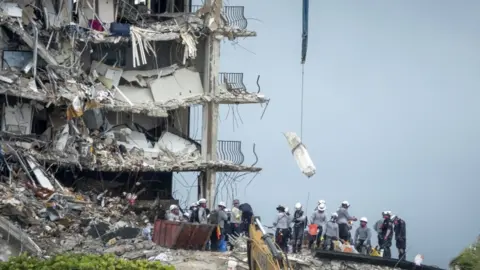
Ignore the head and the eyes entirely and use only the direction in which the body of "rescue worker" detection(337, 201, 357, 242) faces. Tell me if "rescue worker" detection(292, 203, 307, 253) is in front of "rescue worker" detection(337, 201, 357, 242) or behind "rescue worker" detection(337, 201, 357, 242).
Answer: behind

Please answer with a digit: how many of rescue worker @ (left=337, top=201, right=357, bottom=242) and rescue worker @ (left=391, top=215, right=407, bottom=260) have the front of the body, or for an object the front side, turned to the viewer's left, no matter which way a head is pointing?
1

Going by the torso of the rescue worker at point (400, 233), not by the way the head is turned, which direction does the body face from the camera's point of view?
to the viewer's left

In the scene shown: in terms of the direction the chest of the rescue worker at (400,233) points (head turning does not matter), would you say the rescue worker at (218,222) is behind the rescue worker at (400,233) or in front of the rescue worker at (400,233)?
in front

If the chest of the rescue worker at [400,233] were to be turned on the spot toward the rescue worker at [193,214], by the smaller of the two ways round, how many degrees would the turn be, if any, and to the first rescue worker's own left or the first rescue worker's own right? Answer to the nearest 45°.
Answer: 0° — they already face them
